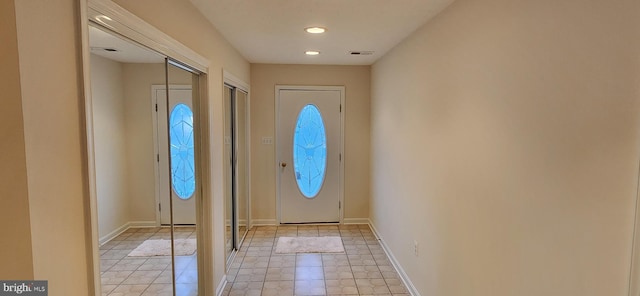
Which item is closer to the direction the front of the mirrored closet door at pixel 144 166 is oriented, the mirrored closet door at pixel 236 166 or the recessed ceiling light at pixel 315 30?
the recessed ceiling light

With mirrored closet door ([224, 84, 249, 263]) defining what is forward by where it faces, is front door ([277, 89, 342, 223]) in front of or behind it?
in front

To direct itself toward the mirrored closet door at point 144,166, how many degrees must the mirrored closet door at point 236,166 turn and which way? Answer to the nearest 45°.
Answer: approximately 90° to its right

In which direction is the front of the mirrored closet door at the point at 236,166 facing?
to the viewer's right

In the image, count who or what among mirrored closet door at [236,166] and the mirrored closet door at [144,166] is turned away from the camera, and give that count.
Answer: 0

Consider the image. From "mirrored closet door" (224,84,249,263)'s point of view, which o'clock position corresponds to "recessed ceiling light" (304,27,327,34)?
The recessed ceiling light is roughly at 2 o'clock from the mirrored closet door.

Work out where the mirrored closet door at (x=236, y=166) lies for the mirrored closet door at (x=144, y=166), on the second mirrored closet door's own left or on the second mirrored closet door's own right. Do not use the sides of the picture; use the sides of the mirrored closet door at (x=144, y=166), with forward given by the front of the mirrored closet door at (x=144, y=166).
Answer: on the second mirrored closet door's own left

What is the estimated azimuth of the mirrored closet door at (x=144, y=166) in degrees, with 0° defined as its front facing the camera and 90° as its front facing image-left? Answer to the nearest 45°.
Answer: approximately 315°
